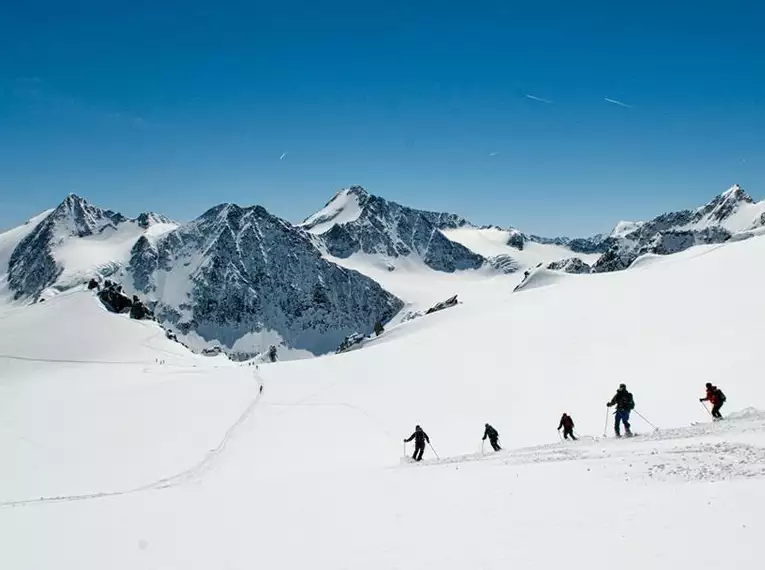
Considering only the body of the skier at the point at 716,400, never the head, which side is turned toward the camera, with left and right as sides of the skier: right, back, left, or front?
left

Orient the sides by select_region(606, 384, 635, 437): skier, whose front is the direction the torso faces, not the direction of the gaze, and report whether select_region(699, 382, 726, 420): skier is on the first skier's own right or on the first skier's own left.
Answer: on the first skier's own right

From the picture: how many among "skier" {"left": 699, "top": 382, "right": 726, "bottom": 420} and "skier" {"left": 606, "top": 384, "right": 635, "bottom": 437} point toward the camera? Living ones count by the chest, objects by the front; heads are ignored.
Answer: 0

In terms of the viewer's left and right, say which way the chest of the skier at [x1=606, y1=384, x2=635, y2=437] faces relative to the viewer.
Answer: facing away from the viewer and to the left of the viewer

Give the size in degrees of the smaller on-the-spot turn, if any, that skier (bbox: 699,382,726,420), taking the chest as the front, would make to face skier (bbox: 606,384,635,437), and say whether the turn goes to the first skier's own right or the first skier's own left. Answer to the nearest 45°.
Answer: approximately 45° to the first skier's own left
